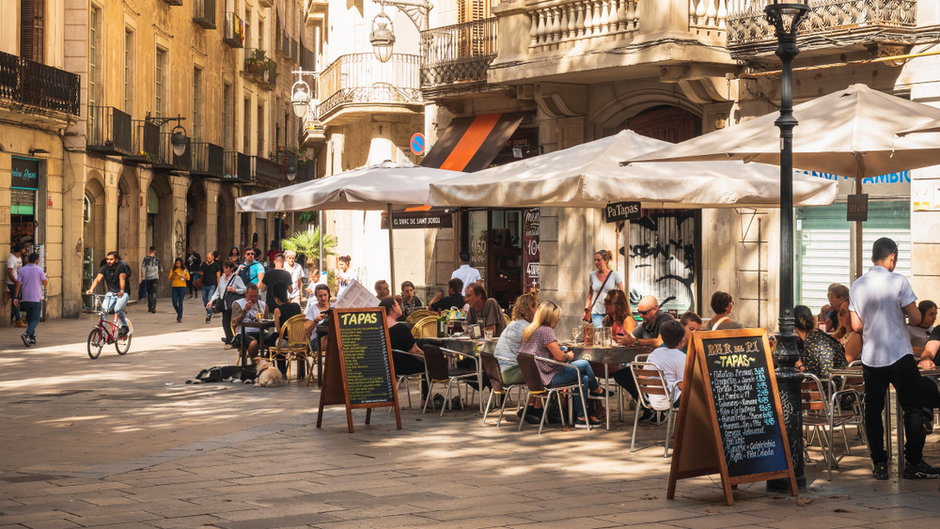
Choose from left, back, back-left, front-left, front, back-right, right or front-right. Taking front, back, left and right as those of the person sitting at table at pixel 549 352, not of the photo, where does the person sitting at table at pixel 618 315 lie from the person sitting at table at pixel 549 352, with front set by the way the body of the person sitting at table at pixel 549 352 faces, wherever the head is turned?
front-left

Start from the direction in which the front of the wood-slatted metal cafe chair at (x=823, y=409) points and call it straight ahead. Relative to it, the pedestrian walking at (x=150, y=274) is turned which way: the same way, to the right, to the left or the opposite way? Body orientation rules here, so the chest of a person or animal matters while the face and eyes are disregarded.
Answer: to the left

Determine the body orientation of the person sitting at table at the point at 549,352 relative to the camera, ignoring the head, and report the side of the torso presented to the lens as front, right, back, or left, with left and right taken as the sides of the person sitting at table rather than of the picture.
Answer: right

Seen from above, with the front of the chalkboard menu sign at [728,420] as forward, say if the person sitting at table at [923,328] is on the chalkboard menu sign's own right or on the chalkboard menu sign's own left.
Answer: on the chalkboard menu sign's own left

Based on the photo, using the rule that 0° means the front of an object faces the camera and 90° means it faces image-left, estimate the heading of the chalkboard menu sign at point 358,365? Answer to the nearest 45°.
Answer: approximately 315°

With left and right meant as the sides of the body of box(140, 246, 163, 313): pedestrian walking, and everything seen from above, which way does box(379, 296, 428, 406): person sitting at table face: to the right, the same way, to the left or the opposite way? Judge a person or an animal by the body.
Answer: to the right

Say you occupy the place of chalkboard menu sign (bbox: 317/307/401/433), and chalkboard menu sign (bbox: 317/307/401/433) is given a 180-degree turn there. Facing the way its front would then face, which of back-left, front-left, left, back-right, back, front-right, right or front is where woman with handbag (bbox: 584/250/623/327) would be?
right

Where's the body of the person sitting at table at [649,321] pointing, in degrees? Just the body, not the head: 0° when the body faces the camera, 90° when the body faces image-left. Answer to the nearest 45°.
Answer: approximately 45°
